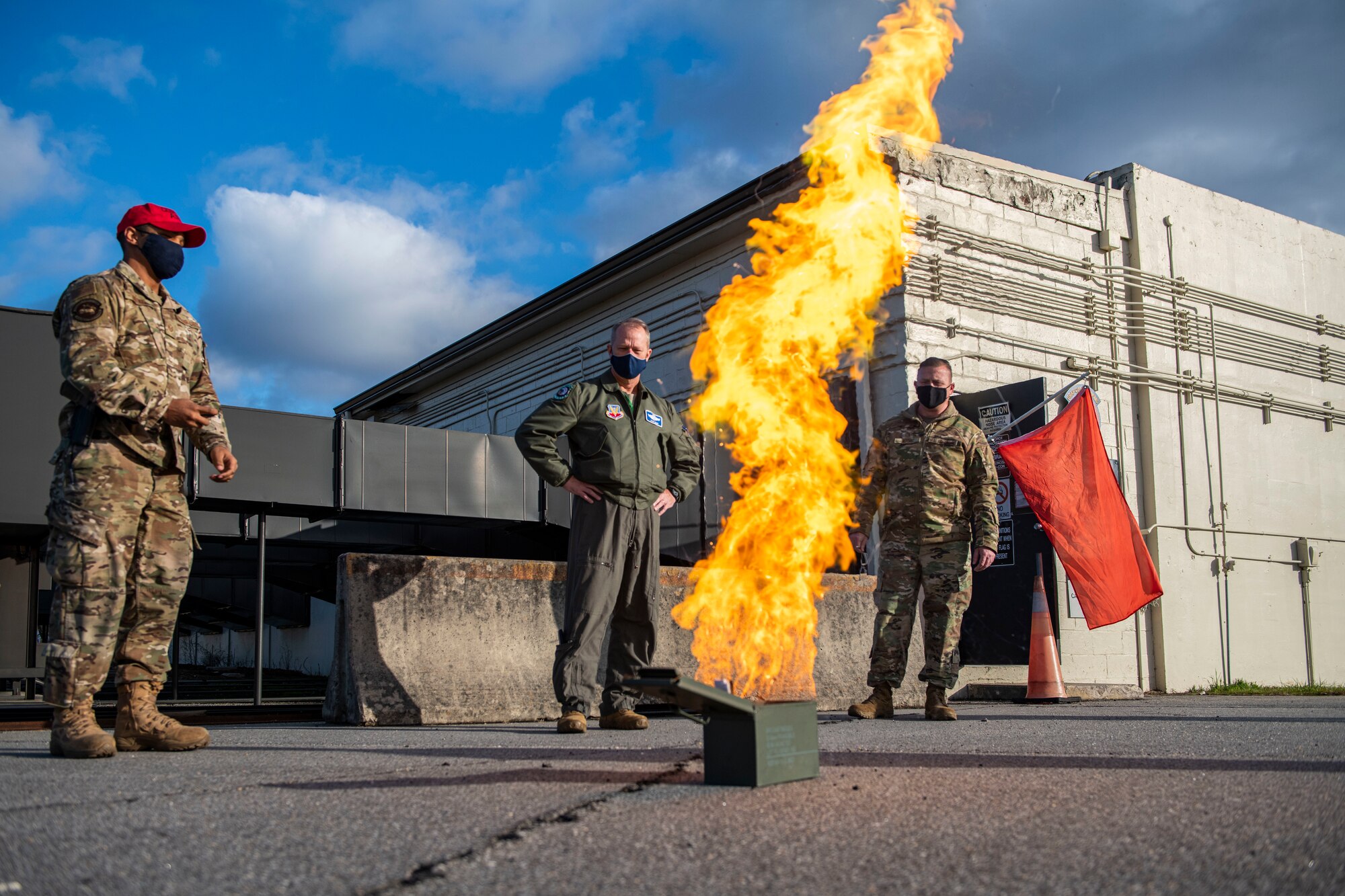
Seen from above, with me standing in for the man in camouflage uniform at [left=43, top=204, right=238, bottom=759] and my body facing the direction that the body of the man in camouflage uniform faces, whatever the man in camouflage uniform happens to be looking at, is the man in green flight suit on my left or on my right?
on my left

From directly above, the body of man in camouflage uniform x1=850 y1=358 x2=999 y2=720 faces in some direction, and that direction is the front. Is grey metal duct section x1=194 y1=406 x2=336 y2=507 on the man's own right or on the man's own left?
on the man's own right

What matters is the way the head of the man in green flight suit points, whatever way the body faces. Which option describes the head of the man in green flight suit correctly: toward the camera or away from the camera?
toward the camera

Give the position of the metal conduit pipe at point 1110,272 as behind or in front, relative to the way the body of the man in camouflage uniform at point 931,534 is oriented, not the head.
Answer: behind

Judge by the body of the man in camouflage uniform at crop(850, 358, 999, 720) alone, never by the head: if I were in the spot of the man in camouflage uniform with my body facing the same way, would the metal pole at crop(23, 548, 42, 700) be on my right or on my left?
on my right

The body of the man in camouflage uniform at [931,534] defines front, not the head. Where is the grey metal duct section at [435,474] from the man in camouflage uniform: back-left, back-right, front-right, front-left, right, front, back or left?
back-right

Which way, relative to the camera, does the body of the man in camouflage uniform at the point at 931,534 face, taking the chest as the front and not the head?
toward the camera
